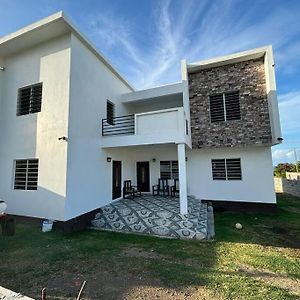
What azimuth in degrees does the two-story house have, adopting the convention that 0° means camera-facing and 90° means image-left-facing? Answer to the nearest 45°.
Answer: approximately 0°

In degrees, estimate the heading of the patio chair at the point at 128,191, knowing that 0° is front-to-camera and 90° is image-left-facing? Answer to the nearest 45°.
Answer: approximately 315°

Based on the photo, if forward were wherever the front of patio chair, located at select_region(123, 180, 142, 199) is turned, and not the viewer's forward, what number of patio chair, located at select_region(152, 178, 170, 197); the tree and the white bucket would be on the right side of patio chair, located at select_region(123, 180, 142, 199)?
1

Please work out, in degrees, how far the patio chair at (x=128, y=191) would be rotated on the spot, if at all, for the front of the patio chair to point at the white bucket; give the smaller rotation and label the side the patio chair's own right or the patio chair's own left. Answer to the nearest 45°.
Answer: approximately 90° to the patio chair's own right

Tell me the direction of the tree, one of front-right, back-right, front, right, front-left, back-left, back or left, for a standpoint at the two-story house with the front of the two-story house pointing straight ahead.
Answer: back-left

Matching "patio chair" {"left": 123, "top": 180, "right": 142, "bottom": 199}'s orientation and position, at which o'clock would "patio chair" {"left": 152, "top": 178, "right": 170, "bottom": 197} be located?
"patio chair" {"left": 152, "top": 178, "right": 170, "bottom": 197} is roughly at 10 o'clock from "patio chair" {"left": 123, "top": 180, "right": 142, "bottom": 199}.

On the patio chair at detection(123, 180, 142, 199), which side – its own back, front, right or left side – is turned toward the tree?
left
